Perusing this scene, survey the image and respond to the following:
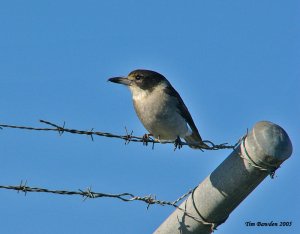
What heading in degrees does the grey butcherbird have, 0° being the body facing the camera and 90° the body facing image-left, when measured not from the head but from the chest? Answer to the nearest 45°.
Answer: approximately 45°

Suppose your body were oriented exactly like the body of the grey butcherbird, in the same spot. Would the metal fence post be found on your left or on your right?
on your left
